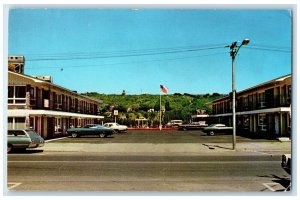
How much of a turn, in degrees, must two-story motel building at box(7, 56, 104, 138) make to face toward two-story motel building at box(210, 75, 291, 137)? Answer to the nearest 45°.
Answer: approximately 45° to its left

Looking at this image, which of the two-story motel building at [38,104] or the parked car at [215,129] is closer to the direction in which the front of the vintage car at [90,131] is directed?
the two-story motel building

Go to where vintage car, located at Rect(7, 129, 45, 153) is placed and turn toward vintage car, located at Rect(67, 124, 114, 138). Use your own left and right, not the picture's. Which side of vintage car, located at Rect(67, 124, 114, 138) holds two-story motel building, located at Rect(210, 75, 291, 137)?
right

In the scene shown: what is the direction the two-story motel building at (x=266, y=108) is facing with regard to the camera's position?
facing the viewer and to the left of the viewer

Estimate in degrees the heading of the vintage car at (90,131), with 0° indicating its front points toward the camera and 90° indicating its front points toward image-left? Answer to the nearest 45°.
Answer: approximately 90°

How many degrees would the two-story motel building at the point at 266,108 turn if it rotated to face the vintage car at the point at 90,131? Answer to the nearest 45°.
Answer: approximately 45° to its right

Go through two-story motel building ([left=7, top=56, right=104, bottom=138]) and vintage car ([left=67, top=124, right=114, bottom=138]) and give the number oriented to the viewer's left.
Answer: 1

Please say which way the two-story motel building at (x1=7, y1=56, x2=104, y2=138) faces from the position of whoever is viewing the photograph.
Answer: facing the viewer and to the right of the viewer

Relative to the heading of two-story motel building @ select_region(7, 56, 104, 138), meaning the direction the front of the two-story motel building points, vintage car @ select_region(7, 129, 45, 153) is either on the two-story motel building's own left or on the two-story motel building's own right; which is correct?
on the two-story motel building's own right

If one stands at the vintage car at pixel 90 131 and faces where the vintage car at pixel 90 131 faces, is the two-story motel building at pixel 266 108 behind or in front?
behind

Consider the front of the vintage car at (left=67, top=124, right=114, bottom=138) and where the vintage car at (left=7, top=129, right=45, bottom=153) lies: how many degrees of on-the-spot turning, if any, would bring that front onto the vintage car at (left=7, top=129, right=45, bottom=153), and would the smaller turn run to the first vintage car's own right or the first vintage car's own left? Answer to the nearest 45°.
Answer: approximately 90° to the first vintage car's own left
